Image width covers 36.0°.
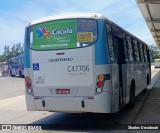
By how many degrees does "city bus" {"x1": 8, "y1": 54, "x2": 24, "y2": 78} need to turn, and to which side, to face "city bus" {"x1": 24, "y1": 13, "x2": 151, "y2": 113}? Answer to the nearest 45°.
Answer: approximately 45° to its left

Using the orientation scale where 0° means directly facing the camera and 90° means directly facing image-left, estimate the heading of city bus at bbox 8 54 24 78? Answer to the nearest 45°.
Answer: approximately 45°
